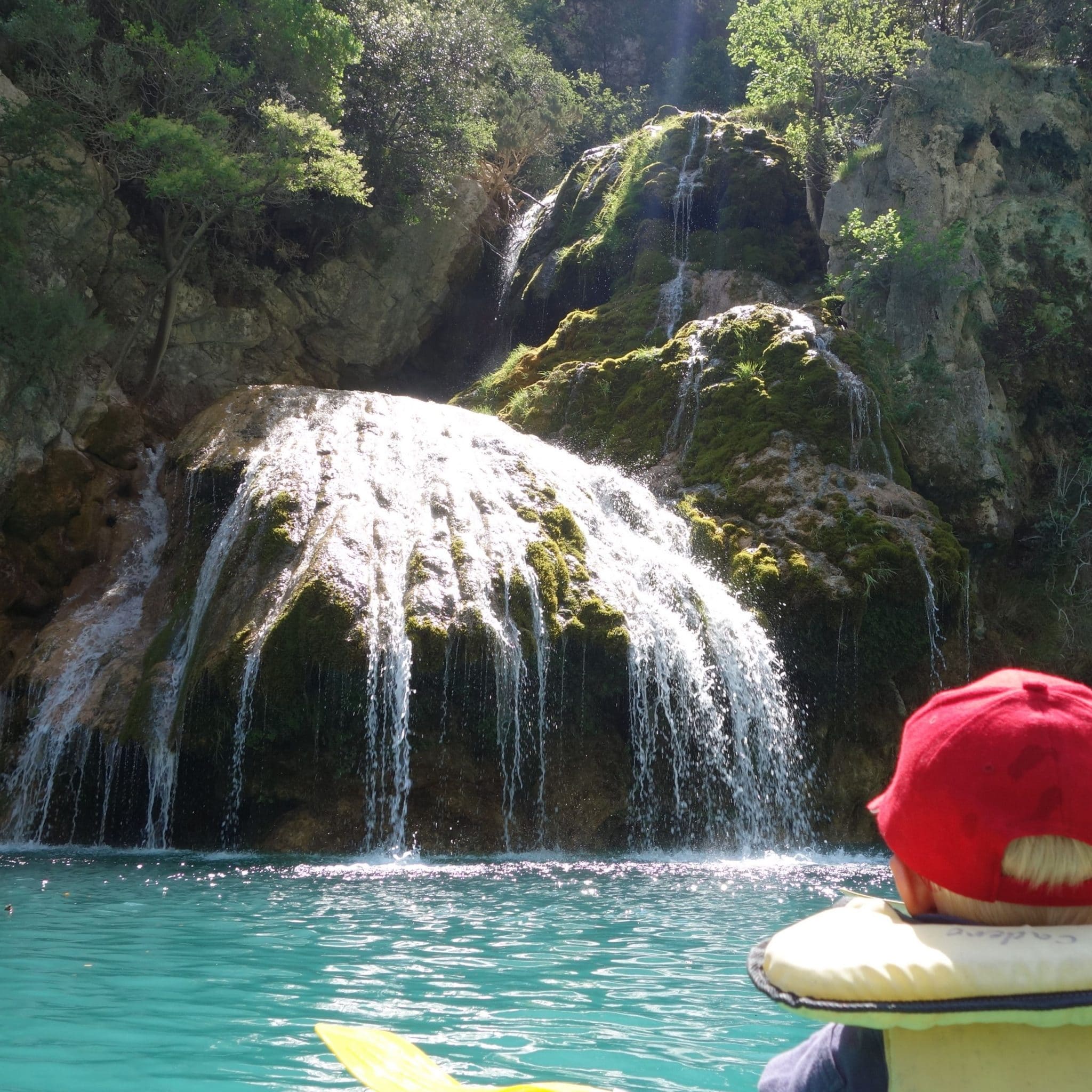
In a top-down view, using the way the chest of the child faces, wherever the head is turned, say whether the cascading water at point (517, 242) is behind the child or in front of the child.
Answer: in front

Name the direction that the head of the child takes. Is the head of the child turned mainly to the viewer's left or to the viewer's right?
to the viewer's left

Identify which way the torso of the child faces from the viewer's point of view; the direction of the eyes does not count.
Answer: away from the camera

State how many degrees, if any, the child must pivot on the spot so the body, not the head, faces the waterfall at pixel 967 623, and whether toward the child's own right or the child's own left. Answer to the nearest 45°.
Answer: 0° — they already face it

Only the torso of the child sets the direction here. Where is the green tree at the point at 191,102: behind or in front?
in front

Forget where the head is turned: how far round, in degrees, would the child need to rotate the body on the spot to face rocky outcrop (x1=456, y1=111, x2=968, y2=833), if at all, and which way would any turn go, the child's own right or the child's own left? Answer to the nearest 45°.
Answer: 0° — they already face it

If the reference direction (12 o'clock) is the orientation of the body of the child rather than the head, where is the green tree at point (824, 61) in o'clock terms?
The green tree is roughly at 12 o'clock from the child.
